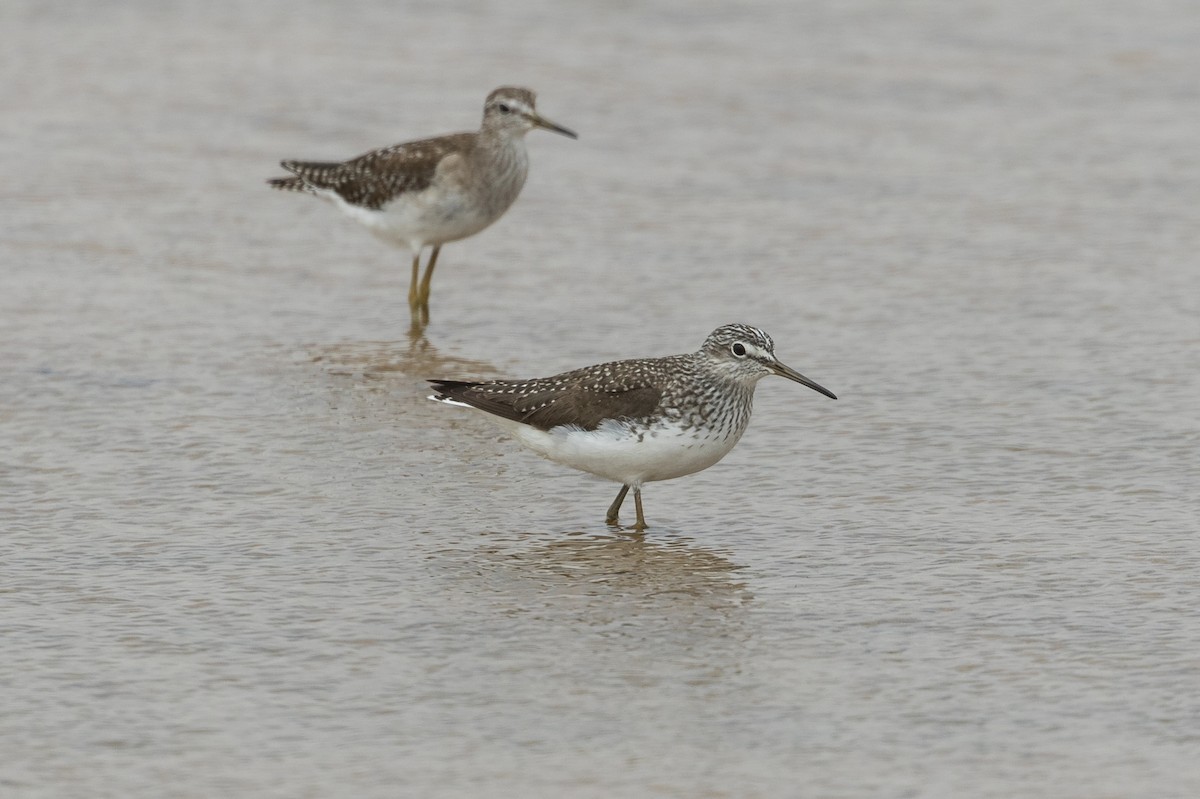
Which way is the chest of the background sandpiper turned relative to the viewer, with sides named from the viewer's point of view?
facing to the right of the viewer

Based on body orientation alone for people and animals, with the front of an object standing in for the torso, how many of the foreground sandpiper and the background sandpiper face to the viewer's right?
2

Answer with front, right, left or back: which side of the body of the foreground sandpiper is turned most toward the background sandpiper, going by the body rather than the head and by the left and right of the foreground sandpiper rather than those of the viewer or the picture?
left

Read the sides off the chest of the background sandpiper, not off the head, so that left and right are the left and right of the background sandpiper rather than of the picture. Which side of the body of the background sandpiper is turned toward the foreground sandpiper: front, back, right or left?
right

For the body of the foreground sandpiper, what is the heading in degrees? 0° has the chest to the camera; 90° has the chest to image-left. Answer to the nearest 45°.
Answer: approximately 270°
